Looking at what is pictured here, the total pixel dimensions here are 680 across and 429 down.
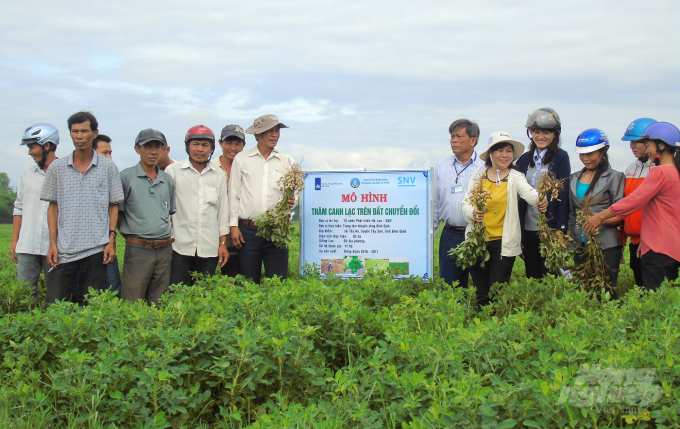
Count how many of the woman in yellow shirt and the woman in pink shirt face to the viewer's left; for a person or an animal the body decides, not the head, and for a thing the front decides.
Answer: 1

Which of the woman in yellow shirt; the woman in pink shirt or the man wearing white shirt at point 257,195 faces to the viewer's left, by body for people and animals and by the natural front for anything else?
the woman in pink shirt

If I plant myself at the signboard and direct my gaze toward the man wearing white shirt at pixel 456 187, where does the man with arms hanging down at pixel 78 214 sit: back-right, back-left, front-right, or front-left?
back-right

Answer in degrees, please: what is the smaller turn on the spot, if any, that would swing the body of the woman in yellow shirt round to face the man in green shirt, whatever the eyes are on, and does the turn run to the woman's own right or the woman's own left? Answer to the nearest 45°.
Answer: approximately 90° to the woman's own right

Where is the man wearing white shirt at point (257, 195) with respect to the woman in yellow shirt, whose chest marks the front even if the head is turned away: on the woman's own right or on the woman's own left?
on the woman's own right

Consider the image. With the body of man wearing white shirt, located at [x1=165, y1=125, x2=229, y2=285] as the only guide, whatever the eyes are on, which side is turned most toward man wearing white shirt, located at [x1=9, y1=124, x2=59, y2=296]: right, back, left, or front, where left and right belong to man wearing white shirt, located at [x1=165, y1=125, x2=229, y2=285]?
right
